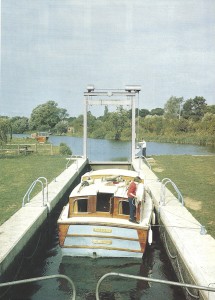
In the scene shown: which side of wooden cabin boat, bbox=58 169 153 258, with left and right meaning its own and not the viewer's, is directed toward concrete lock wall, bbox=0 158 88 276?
left

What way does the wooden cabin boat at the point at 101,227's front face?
away from the camera
